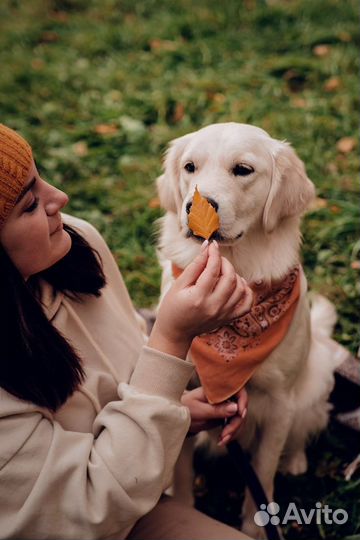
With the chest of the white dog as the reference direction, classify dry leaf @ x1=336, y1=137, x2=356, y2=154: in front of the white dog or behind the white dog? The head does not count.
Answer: behind

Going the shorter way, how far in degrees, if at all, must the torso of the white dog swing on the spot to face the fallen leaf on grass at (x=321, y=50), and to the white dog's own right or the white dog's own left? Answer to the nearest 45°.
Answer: approximately 135° to the white dog's own right

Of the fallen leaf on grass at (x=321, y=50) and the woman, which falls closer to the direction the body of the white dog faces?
the woman

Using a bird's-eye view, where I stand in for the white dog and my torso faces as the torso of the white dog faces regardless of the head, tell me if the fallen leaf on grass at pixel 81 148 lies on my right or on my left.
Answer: on my right

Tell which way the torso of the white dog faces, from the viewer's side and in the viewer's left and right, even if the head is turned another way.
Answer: facing the viewer and to the left of the viewer

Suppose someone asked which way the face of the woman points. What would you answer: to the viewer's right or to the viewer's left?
to the viewer's right

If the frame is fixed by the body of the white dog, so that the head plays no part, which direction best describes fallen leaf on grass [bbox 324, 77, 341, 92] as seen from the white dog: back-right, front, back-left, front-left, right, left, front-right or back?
back-right

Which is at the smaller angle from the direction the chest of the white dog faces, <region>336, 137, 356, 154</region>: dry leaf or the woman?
the woman

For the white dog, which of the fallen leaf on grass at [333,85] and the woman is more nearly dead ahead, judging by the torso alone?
the woman

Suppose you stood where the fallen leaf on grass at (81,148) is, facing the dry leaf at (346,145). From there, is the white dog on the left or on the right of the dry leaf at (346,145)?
right
